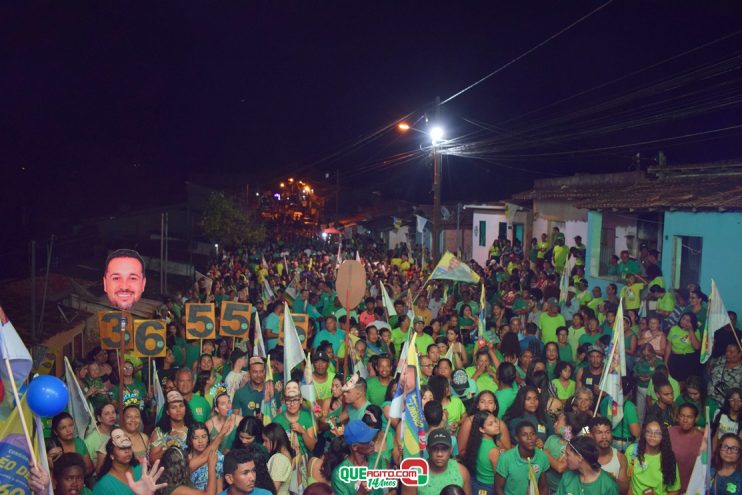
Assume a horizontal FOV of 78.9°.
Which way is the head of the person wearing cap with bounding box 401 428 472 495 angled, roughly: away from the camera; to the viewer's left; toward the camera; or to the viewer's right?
toward the camera

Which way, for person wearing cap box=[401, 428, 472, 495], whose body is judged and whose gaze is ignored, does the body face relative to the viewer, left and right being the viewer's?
facing the viewer

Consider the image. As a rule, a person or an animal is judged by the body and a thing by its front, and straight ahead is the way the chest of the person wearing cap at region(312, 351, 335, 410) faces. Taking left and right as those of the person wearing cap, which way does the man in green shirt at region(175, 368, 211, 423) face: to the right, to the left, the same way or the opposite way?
the same way

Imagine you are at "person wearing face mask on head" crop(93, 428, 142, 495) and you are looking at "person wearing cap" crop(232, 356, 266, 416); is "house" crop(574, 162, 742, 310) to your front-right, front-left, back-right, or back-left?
front-right

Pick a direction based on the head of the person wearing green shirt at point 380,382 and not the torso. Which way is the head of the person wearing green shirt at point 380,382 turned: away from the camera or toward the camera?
toward the camera

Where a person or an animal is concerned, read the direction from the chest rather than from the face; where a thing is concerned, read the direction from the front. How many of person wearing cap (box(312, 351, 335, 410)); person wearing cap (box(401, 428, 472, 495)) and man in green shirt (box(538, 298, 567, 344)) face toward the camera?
3

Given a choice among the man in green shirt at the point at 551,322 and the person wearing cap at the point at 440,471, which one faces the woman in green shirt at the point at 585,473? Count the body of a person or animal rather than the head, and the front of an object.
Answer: the man in green shirt

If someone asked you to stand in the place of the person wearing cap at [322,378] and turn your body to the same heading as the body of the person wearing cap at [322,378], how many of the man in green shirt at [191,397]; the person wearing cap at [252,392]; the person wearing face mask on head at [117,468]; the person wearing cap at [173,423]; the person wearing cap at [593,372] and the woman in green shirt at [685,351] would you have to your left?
2

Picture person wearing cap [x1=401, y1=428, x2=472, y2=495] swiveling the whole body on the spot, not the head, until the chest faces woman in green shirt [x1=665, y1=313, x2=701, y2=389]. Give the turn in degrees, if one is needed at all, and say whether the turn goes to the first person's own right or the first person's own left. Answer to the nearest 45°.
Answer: approximately 135° to the first person's own left

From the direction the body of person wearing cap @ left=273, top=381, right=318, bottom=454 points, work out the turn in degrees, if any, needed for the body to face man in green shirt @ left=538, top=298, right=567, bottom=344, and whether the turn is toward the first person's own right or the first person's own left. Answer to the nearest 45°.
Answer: approximately 135° to the first person's own left

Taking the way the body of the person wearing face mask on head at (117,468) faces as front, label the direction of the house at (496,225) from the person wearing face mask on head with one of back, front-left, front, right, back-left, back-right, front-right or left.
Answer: left

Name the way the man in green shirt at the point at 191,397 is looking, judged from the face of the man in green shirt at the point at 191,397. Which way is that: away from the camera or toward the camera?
toward the camera
